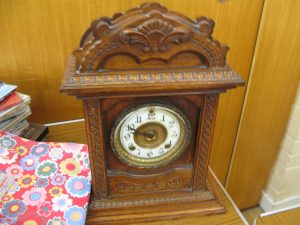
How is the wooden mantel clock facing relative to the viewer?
toward the camera

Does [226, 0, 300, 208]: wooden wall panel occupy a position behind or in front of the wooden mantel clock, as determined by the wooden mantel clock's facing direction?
behind
